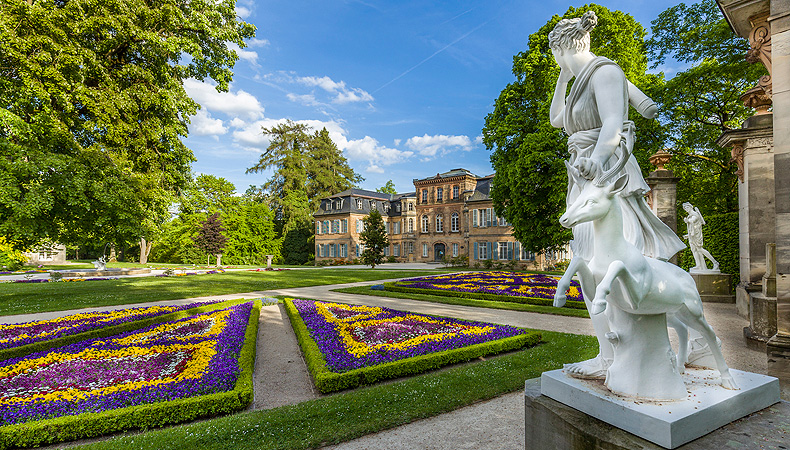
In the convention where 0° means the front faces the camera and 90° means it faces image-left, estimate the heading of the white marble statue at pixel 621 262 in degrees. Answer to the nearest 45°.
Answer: approximately 90°

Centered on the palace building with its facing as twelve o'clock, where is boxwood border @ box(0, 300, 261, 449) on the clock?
The boxwood border is roughly at 12 o'clock from the palace building.
